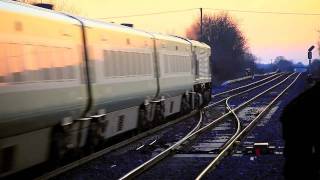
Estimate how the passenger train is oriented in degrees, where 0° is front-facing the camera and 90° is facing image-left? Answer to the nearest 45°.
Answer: approximately 225°
